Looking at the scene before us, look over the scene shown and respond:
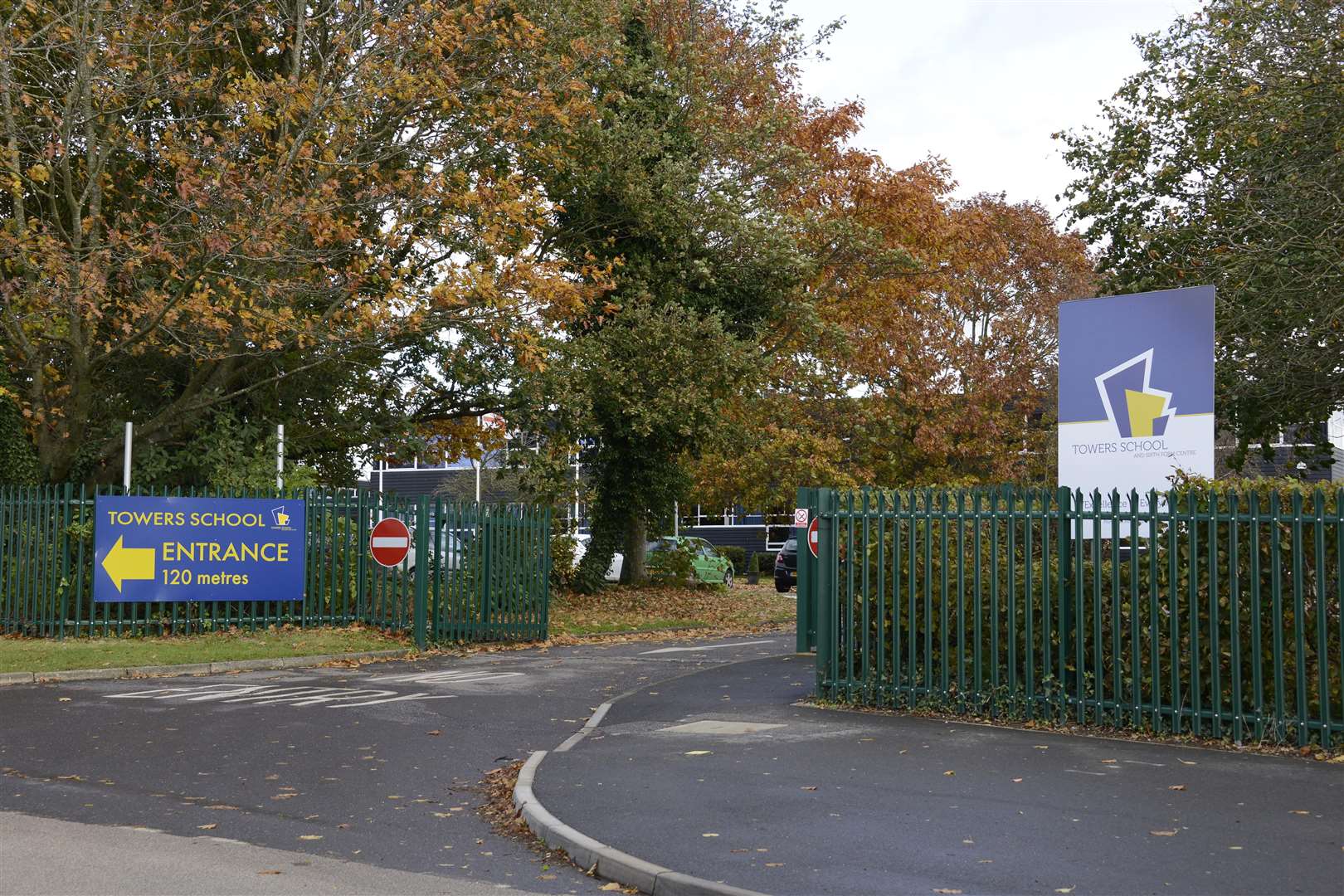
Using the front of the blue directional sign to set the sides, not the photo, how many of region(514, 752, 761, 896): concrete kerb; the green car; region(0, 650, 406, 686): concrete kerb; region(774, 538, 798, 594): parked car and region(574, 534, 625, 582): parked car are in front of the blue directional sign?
2

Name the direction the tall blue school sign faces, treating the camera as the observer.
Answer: facing the viewer and to the left of the viewer

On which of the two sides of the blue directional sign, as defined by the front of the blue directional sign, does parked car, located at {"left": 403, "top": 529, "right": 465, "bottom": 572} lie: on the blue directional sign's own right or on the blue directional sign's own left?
on the blue directional sign's own left

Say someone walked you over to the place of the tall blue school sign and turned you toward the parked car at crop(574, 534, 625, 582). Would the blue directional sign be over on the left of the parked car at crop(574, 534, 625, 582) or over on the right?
left

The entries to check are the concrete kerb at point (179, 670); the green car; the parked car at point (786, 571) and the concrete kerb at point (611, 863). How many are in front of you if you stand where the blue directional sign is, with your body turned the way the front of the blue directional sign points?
2

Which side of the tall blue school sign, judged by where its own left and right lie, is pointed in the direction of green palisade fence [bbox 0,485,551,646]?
right

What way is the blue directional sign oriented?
toward the camera

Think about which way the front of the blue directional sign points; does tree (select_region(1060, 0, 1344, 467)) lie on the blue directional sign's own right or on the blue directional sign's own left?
on the blue directional sign's own left

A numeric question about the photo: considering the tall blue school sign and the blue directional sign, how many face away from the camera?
0

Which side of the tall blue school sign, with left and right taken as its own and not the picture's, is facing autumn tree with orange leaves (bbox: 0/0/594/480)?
right

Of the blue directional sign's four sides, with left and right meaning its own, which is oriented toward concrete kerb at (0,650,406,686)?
front

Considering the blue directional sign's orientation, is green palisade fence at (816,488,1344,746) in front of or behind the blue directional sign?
in front

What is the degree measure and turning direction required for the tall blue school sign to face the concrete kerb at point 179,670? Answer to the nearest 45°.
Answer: approximately 45° to its right
